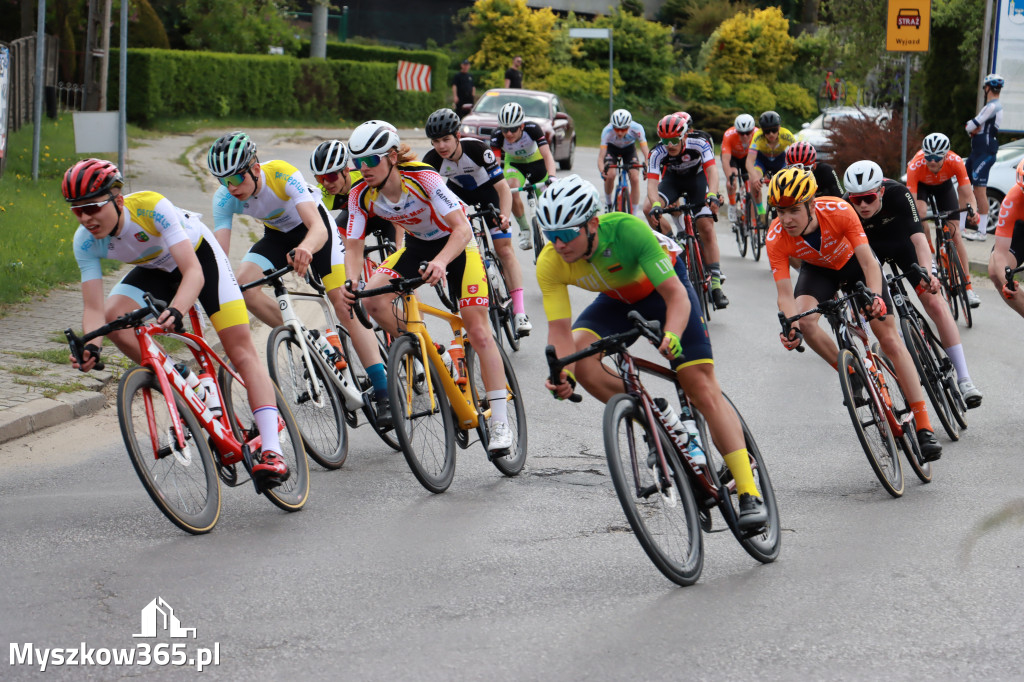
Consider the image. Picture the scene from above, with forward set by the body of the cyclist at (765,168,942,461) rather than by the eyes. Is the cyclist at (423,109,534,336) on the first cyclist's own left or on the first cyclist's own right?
on the first cyclist's own right

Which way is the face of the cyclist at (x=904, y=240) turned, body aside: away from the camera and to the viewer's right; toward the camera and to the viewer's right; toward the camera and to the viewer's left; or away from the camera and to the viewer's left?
toward the camera and to the viewer's left

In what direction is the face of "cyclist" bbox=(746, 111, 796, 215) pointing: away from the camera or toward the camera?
toward the camera

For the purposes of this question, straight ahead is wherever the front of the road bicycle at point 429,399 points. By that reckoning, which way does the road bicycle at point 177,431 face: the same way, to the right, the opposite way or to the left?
the same way

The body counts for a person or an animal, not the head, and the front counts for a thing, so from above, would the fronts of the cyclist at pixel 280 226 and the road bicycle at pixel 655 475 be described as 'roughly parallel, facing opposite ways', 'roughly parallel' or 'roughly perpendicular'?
roughly parallel

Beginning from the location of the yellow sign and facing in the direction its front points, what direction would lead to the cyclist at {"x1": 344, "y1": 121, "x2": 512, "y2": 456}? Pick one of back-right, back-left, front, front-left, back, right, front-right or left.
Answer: front

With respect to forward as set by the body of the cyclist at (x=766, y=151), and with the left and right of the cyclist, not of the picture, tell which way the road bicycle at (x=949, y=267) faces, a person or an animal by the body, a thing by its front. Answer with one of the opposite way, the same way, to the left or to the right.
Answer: the same way

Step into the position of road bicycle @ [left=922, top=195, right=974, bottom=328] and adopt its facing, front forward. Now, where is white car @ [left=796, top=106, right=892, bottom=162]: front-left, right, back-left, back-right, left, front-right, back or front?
back

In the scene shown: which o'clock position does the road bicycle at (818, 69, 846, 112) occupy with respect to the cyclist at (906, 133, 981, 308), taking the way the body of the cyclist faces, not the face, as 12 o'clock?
The road bicycle is roughly at 6 o'clock from the cyclist.

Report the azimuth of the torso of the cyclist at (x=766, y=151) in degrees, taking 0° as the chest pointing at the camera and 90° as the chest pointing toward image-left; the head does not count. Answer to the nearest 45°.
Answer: approximately 0°

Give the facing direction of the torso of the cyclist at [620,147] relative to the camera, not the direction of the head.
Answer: toward the camera

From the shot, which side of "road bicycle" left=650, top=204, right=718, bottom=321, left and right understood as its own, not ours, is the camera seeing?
front

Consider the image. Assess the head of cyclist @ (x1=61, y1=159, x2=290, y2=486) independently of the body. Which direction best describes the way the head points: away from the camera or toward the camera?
toward the camera

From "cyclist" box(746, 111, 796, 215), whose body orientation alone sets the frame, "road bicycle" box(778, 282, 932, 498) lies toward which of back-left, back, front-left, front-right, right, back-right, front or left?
front

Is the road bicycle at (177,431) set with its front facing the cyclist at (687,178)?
no

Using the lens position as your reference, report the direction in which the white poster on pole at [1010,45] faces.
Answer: facing the viewer

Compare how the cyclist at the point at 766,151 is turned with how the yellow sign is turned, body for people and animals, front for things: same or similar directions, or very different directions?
same or similar directions
